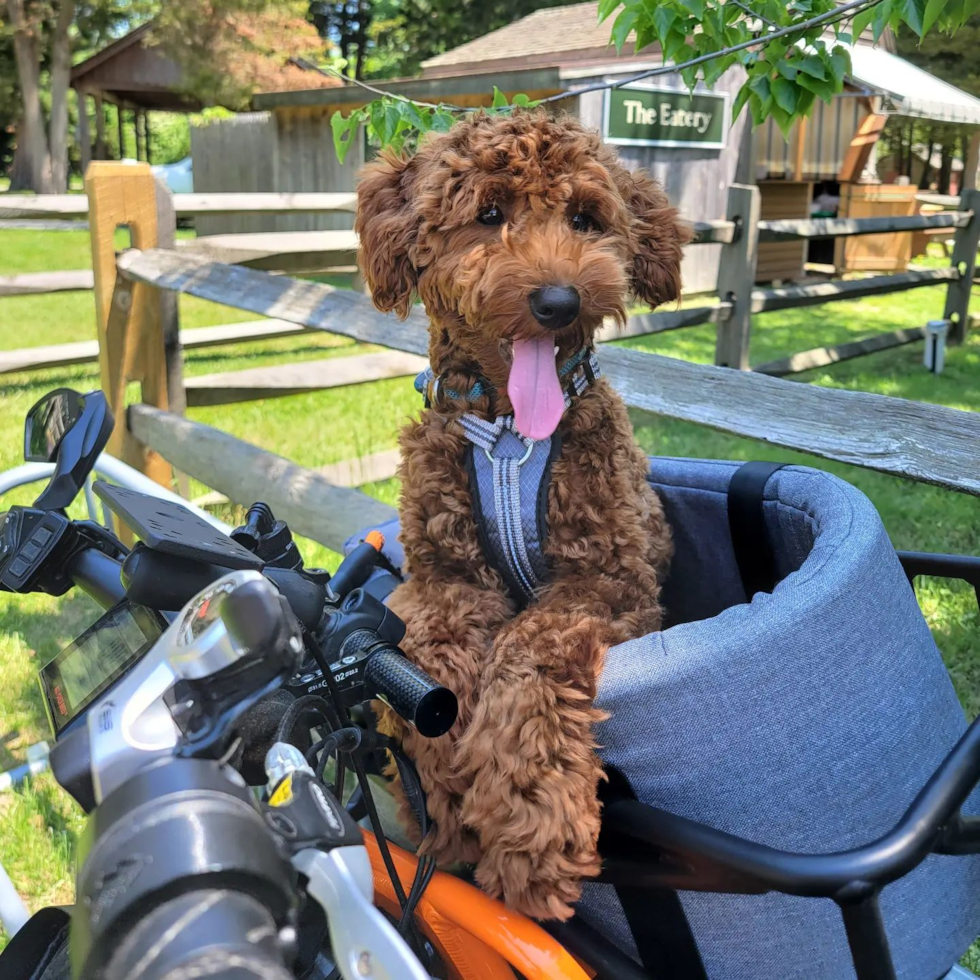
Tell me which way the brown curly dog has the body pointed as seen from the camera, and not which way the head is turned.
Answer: toward the camera

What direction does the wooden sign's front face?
toward the camera

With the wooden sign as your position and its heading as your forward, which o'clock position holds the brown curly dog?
The brown curly dog is roughly at 12 o'clock from the wooden sign.

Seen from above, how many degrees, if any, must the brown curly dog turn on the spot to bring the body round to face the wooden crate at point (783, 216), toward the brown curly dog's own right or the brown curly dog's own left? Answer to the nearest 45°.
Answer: approximately 180°

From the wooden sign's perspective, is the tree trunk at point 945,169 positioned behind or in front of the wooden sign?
behind

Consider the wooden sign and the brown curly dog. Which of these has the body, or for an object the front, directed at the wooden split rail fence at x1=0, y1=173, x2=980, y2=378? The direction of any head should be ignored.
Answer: the wooden sign

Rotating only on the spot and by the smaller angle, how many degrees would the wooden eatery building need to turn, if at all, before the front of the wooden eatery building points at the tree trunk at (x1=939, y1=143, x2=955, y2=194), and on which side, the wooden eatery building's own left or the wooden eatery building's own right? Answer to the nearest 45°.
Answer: approximately 90° to the wooden eatery building's own left

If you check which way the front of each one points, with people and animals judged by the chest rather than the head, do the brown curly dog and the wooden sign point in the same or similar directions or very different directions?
same or similar directions

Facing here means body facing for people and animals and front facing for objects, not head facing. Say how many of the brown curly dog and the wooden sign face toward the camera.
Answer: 2

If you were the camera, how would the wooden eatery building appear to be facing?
facing the viewer and to the right of the viewer

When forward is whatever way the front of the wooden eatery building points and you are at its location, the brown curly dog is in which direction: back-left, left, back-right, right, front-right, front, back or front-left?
front-right
